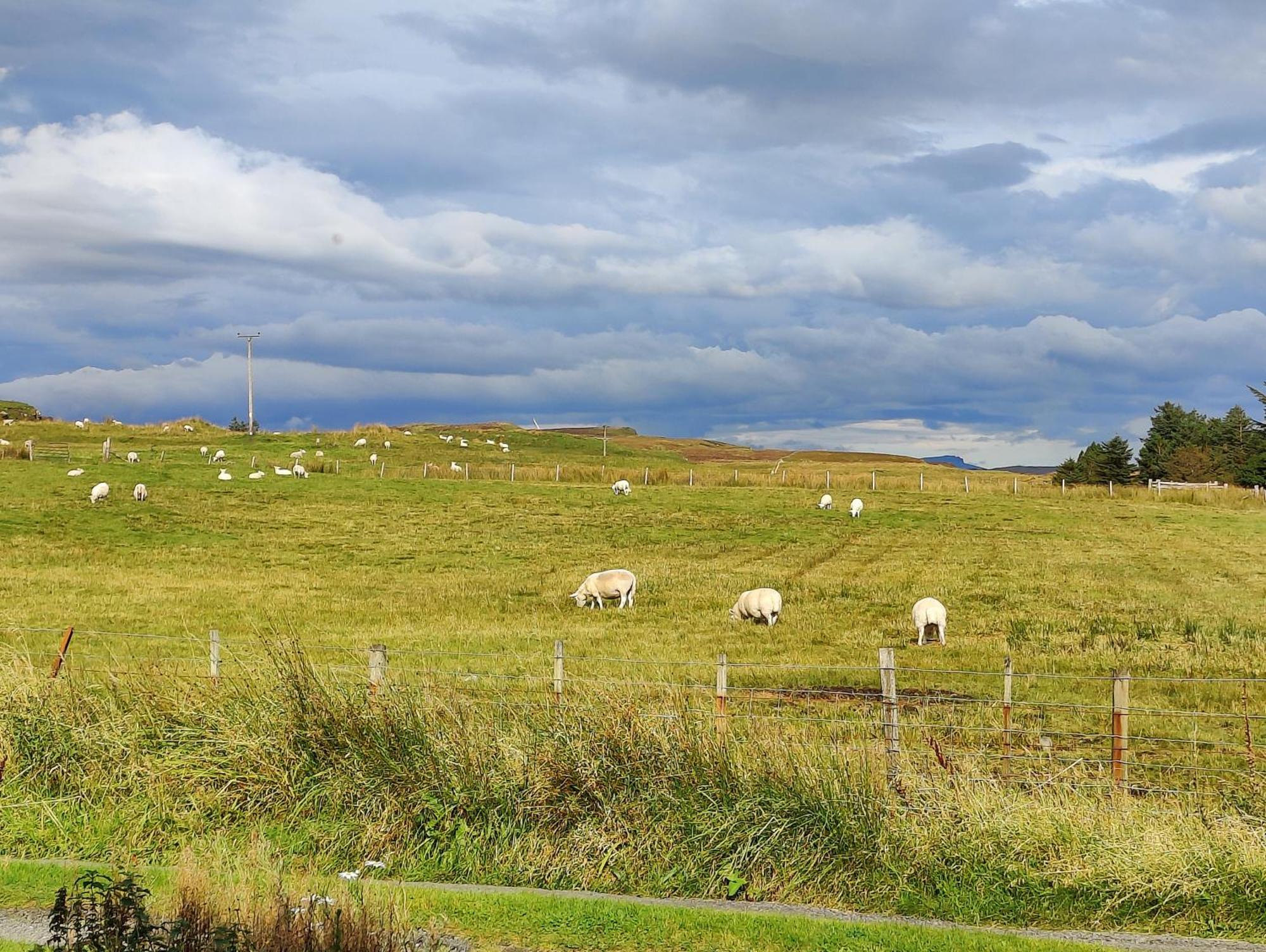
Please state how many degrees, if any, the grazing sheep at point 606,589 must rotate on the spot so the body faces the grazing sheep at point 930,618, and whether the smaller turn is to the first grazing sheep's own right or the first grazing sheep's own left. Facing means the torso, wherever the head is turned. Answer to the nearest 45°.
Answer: approximately 135° to the first grazing sheep's own left

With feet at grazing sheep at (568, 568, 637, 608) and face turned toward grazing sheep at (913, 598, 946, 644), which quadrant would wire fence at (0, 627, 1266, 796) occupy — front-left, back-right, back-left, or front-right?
front-right

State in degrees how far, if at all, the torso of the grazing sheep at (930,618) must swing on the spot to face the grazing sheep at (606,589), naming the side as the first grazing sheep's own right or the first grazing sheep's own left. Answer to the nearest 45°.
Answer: approximately 45° to the first grazing sheep's own left

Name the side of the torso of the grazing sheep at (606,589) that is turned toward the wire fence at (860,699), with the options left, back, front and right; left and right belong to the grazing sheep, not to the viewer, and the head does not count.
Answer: left

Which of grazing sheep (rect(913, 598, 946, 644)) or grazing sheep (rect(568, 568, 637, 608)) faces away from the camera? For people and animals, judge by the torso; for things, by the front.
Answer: grazing sheep (rect(913, 598, 946, 644))

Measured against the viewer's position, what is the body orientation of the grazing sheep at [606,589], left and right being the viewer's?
facing to the left of the viewer

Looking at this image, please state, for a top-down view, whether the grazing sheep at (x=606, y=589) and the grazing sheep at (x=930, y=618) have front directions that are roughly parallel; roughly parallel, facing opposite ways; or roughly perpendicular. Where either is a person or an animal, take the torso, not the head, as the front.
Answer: roughly perpendicular

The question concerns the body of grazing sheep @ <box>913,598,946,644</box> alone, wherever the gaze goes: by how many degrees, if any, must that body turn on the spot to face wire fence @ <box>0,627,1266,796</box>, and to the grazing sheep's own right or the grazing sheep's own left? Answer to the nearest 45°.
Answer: approximately 180°

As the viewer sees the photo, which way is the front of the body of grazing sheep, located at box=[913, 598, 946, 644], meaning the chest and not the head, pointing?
away from the camera

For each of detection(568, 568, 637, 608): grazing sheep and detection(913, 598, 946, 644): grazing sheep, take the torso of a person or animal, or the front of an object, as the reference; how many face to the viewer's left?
1

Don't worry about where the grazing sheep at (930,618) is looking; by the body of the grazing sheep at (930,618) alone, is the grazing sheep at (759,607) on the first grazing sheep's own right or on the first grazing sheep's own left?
on the first grazing sheep's own left
